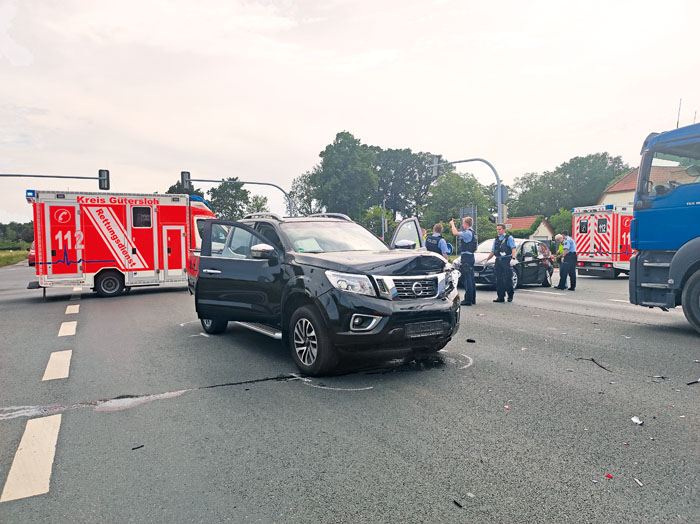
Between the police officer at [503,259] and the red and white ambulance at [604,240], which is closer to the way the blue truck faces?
the police officer

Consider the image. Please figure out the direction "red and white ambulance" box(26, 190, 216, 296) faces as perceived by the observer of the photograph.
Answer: facing to the right of the viewer

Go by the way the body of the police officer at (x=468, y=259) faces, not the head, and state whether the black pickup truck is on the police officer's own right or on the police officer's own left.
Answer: on the police officer's own left

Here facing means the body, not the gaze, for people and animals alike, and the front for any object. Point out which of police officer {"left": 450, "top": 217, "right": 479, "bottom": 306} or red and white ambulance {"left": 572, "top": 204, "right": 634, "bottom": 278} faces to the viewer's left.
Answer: the police officer

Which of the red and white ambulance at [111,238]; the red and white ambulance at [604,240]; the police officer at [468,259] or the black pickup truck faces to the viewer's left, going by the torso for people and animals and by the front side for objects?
the police officer

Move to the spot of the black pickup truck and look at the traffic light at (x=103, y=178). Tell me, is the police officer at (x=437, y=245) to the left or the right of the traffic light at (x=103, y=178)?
right

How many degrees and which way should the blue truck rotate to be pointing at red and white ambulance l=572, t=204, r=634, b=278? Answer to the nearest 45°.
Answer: approximately 90° to its right

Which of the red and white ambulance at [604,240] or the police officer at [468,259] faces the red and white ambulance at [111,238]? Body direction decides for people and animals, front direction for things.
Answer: the police officer

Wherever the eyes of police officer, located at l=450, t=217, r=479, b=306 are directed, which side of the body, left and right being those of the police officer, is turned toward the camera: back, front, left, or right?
left

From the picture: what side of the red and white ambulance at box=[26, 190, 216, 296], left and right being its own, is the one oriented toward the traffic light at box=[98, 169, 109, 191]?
left

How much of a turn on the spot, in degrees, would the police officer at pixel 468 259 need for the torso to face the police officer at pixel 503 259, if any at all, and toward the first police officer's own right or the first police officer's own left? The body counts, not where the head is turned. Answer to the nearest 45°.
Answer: approximately 135° to the first police officer's own right
